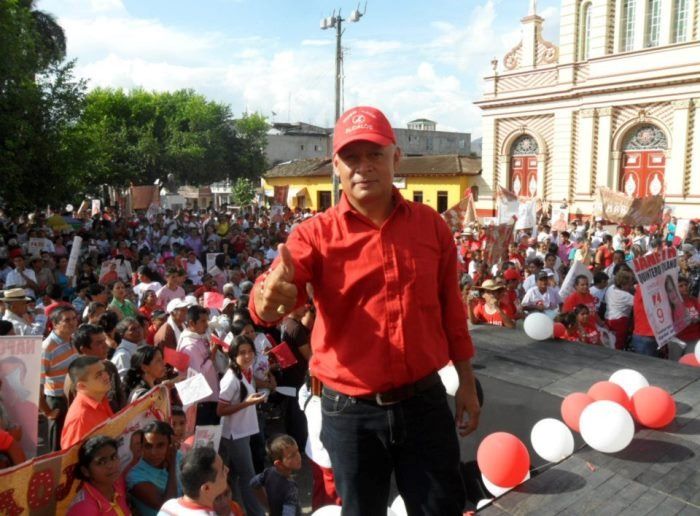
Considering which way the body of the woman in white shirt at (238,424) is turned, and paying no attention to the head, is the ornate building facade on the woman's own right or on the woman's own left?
on the woman's own left

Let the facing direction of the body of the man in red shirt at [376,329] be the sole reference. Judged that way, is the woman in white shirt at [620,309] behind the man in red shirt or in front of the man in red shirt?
behind

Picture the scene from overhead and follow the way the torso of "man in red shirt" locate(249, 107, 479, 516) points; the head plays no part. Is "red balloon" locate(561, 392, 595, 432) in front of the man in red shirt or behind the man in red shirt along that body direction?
behind

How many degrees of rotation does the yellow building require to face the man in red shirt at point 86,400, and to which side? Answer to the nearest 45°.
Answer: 0° — it already faces them

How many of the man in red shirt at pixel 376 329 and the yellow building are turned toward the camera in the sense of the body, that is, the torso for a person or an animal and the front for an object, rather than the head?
2

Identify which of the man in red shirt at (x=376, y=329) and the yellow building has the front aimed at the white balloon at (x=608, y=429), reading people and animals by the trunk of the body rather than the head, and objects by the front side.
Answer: the yellow building

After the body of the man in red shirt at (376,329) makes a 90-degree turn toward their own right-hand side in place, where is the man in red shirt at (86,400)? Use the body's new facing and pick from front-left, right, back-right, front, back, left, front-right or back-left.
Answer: front-right

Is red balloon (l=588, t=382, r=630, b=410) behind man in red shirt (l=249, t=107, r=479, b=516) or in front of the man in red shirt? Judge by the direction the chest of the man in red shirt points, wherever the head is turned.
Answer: behind
